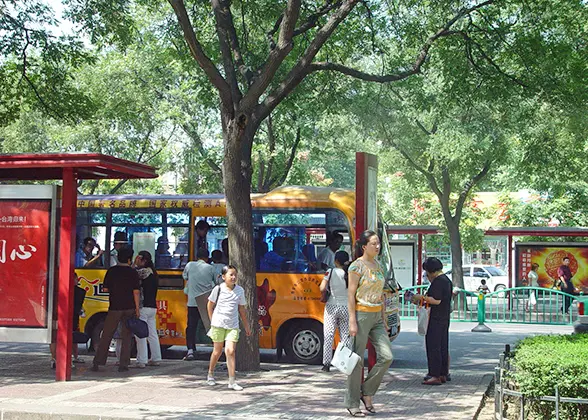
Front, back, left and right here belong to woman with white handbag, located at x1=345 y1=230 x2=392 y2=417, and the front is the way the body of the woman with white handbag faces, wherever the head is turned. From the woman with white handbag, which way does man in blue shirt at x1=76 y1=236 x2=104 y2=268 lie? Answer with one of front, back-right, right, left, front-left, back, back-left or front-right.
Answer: back

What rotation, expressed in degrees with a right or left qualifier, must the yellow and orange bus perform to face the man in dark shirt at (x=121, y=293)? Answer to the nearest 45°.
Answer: approximately 135° to its right

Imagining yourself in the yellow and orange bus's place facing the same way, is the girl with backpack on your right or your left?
on your right

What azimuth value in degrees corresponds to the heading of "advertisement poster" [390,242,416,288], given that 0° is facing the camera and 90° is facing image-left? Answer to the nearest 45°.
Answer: approximately 0°

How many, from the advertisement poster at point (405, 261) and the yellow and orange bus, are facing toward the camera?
1

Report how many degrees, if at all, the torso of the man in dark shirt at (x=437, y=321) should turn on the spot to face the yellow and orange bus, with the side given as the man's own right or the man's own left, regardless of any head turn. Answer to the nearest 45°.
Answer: approximately 45° to the man's own right

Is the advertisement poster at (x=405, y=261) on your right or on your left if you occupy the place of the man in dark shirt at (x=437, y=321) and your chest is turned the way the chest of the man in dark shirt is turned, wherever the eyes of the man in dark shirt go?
on your right

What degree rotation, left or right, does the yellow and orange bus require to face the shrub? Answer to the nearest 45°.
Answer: approximately 90° to its right

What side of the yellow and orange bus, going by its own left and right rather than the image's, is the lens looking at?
right

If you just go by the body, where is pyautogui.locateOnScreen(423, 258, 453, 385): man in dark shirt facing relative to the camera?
to the viewer's left
